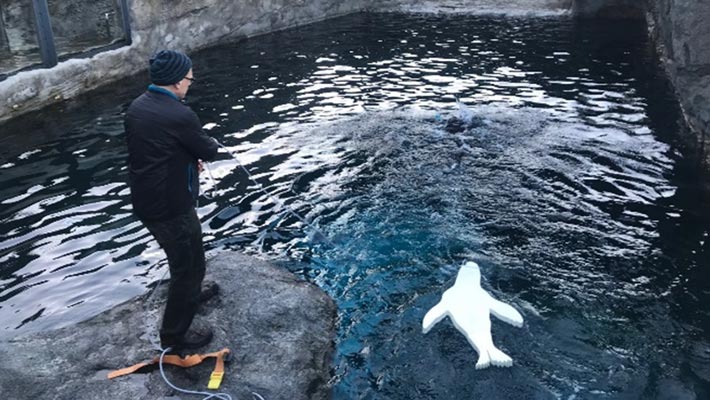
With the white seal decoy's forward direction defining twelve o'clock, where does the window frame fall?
The window frame is roughly at 10 o'clock from the white seal decoy.

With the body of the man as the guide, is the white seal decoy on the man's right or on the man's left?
on the man's right

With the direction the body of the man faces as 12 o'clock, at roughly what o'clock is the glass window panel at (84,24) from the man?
The glass window panel is roughly at 10 o'clock from the man.

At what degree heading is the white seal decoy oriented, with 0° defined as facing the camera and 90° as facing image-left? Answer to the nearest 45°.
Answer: approximately 180°

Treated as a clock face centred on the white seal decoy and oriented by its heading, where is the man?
The man is roughly at 8 o'clock from the white seal decoy.

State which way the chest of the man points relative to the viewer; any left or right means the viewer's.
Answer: facing away from the viewer and to the right of the viewer

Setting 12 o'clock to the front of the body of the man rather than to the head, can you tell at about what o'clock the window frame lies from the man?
The window frame is roughly at 10 o'clock from the man.

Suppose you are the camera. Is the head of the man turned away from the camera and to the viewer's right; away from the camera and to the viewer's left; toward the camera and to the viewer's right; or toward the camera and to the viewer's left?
away from the camera and to the viewer's right

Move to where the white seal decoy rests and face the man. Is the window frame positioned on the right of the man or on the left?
right

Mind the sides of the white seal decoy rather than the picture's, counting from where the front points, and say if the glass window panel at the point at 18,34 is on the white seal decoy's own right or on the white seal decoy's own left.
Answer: on the white seal decoy's own left

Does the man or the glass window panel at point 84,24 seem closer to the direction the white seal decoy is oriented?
the glass window panel
